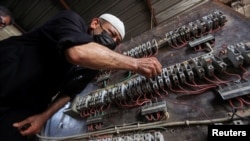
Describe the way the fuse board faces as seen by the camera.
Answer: facing the viewer and to the left of the viewer
